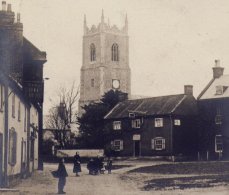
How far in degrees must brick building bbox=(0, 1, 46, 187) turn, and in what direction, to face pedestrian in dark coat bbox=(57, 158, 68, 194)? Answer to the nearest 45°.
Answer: approximately 45° to its right

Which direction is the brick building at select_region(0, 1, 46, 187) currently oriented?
to the viewer's right

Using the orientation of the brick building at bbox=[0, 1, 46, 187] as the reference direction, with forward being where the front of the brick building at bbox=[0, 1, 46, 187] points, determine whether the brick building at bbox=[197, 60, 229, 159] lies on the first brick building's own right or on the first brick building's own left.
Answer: on the first brick building's own left
